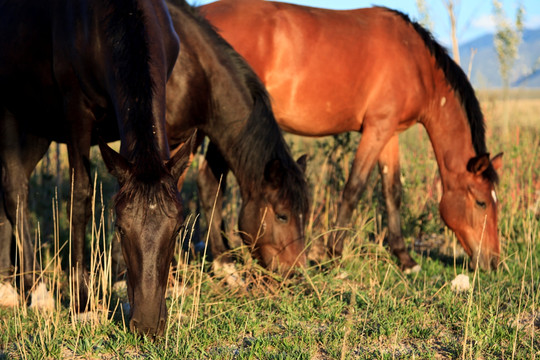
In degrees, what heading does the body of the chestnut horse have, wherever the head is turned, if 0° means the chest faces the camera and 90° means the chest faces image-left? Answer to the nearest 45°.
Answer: approximately 270°

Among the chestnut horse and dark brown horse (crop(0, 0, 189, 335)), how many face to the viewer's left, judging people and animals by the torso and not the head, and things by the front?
0

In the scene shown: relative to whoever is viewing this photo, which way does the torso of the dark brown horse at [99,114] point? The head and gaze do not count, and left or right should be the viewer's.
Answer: facing the viewer and to the right of the viewer

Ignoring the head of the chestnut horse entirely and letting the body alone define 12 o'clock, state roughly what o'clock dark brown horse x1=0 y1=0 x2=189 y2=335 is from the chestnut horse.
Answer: The dark brown horse is roughly at 4 o'clock from the chestnut horse.

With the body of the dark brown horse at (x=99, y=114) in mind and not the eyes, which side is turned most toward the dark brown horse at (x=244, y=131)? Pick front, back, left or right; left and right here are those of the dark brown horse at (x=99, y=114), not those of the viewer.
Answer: left

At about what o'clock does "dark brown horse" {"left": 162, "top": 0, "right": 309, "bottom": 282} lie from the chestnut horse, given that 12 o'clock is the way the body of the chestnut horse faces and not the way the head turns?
The dark brown horse is roughly at 4 o'clock from the chestnut horse.

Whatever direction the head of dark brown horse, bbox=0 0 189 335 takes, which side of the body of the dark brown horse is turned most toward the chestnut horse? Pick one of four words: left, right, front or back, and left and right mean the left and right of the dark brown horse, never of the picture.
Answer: left
